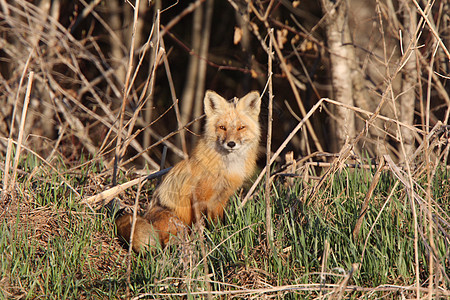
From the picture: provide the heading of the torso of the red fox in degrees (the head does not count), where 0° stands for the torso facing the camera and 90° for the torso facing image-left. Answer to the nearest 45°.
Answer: approximately 315°

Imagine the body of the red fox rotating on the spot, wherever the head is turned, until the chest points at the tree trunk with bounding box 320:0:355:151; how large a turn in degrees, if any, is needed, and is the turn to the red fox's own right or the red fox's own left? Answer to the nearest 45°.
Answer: approximately 90° to the red fox's own left
